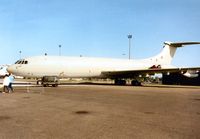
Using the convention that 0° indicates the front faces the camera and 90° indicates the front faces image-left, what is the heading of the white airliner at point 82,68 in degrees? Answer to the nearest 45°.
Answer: approximately 45°
